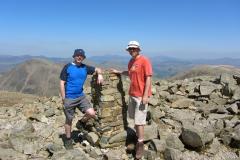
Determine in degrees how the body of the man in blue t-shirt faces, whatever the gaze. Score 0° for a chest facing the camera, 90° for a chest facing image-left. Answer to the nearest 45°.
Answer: approximately 0°

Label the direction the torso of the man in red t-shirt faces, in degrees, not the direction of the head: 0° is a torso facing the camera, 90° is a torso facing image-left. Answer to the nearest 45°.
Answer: approximately 45°

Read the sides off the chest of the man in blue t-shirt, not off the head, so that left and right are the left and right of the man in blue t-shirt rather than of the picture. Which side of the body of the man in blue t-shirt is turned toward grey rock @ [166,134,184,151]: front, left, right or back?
left

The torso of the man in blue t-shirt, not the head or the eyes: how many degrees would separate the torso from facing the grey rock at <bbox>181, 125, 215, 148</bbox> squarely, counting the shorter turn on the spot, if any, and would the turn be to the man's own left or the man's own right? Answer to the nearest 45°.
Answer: approximately 90° to the man's own left

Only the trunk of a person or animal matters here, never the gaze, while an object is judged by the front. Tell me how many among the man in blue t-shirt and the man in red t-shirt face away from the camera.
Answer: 0
